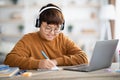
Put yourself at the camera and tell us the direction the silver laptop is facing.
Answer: facing away from the viewer and to the left of the viewer
